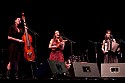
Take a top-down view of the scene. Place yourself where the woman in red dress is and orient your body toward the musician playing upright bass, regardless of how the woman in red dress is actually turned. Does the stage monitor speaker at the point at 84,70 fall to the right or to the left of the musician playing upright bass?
left

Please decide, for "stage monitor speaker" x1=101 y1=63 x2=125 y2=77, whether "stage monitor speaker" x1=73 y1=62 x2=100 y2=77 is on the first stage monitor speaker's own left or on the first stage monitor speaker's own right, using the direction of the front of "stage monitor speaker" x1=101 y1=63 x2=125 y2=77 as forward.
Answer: on the first stage monitor speaker's own left

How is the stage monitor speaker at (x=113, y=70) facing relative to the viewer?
away from the camera

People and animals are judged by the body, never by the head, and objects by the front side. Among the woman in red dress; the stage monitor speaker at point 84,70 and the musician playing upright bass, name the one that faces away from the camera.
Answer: the stage monitor speaker

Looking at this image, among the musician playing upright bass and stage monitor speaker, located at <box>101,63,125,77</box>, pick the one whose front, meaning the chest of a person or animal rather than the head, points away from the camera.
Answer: the stage monitor speaker

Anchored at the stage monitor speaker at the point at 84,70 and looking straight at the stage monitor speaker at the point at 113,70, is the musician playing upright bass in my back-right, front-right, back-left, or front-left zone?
back-left

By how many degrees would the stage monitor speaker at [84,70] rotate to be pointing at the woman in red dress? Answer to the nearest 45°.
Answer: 0° — it already faces them

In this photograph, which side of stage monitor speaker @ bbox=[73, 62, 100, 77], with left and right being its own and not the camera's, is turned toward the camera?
back

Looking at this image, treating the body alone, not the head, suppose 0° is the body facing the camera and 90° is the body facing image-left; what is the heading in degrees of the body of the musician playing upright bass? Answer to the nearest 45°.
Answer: approximately 315°

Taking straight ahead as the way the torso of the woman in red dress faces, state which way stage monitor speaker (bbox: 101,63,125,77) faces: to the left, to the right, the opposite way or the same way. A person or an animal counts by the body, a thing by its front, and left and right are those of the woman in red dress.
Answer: the opposite way

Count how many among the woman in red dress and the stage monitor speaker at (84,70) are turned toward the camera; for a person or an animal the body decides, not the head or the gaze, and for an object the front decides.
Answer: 1

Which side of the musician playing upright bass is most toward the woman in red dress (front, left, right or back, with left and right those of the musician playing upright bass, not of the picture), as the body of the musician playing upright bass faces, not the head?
left
